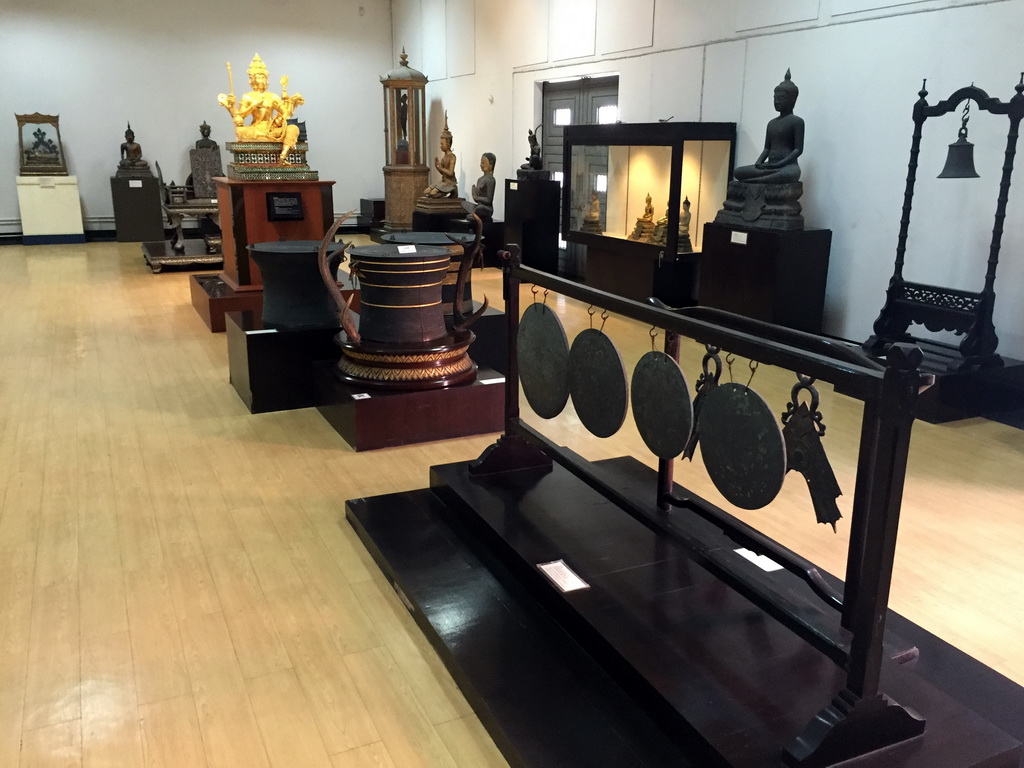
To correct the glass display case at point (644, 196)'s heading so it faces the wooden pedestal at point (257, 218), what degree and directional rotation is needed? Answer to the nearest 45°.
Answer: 0° — it already faces it

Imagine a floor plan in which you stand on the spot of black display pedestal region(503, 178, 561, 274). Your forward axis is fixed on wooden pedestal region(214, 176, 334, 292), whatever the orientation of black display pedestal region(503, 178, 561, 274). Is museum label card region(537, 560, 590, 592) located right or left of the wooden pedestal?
left

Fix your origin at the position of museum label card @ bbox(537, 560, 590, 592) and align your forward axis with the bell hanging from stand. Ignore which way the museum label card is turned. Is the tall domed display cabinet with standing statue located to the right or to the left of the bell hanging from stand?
left

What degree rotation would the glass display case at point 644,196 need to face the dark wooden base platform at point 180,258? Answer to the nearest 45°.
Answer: approximately 45° to its right

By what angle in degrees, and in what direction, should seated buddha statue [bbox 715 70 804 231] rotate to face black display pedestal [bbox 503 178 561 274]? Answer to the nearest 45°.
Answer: approximately 90° to its right

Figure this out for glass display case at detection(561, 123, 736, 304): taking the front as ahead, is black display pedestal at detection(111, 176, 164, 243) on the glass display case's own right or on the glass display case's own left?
on the glass display case's own right

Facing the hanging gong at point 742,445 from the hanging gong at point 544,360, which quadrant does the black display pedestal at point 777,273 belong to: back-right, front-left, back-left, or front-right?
back-left

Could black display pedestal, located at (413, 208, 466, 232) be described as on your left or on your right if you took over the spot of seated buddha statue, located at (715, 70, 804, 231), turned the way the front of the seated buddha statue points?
on your right
